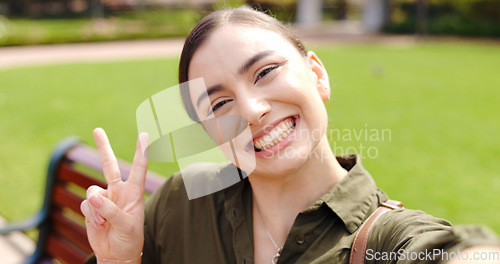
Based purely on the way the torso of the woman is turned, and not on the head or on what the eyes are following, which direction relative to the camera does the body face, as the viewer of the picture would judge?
toward the camera
